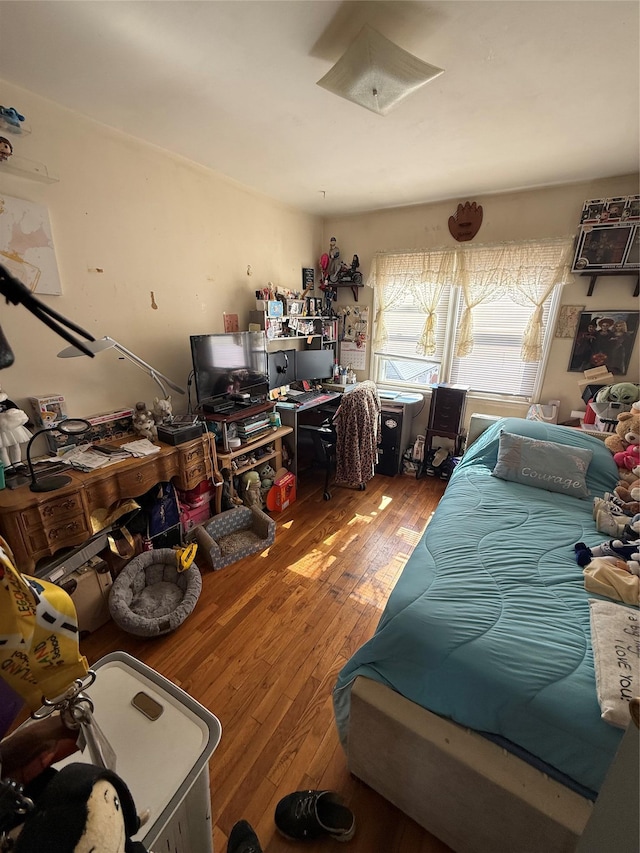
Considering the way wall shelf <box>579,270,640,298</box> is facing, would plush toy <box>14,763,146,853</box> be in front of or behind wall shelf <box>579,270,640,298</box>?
in front

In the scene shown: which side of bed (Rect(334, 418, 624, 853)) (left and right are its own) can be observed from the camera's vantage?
front

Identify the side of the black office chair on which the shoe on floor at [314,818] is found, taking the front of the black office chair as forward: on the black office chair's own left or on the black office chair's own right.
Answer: on the black office chair's own left

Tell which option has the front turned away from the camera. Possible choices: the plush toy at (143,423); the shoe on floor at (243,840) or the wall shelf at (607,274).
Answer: the shoe on floor

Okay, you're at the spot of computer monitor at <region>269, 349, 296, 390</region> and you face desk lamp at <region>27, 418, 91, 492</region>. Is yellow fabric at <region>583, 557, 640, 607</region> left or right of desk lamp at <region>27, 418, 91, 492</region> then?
left

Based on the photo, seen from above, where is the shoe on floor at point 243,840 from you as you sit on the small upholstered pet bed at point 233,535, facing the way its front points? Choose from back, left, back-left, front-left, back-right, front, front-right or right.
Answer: front-right

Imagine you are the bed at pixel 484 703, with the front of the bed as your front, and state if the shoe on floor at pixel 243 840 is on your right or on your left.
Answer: on your right

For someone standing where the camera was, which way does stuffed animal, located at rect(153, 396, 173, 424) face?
facing the viewer and to the right of the viewer

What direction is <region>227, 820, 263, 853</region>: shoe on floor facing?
away from the camera
